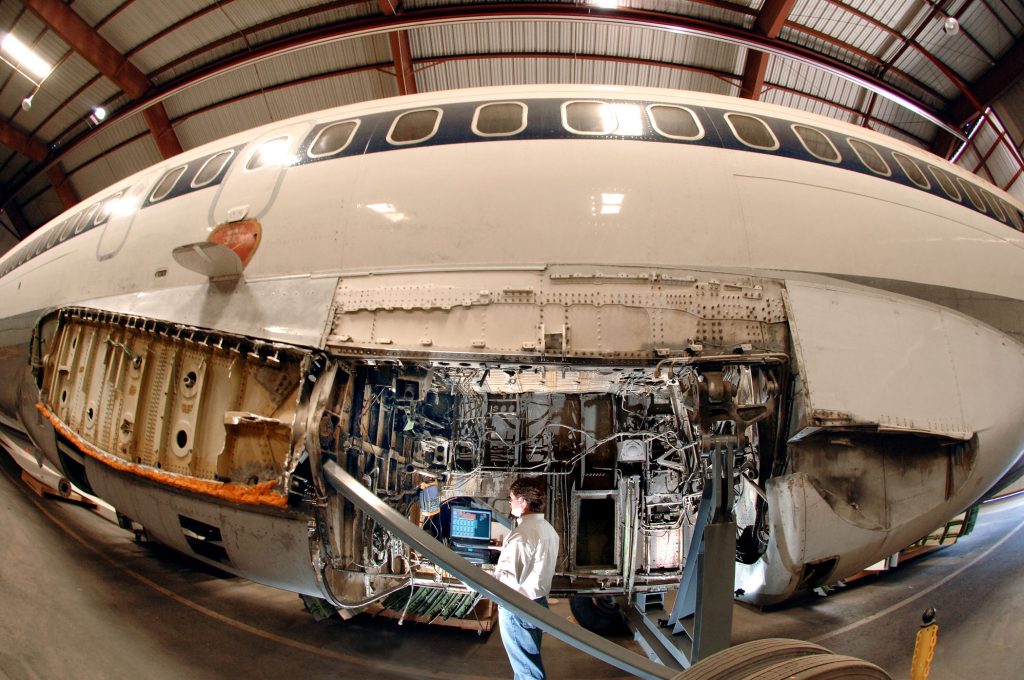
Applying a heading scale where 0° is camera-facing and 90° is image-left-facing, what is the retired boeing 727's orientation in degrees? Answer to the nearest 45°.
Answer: approximately 90°

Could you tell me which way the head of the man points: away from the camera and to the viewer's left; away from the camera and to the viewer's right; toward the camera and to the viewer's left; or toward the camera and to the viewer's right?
away from the camera and to the viewer's left

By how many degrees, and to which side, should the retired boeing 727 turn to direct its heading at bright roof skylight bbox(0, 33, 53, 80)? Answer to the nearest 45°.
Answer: approximately 45° to its right
